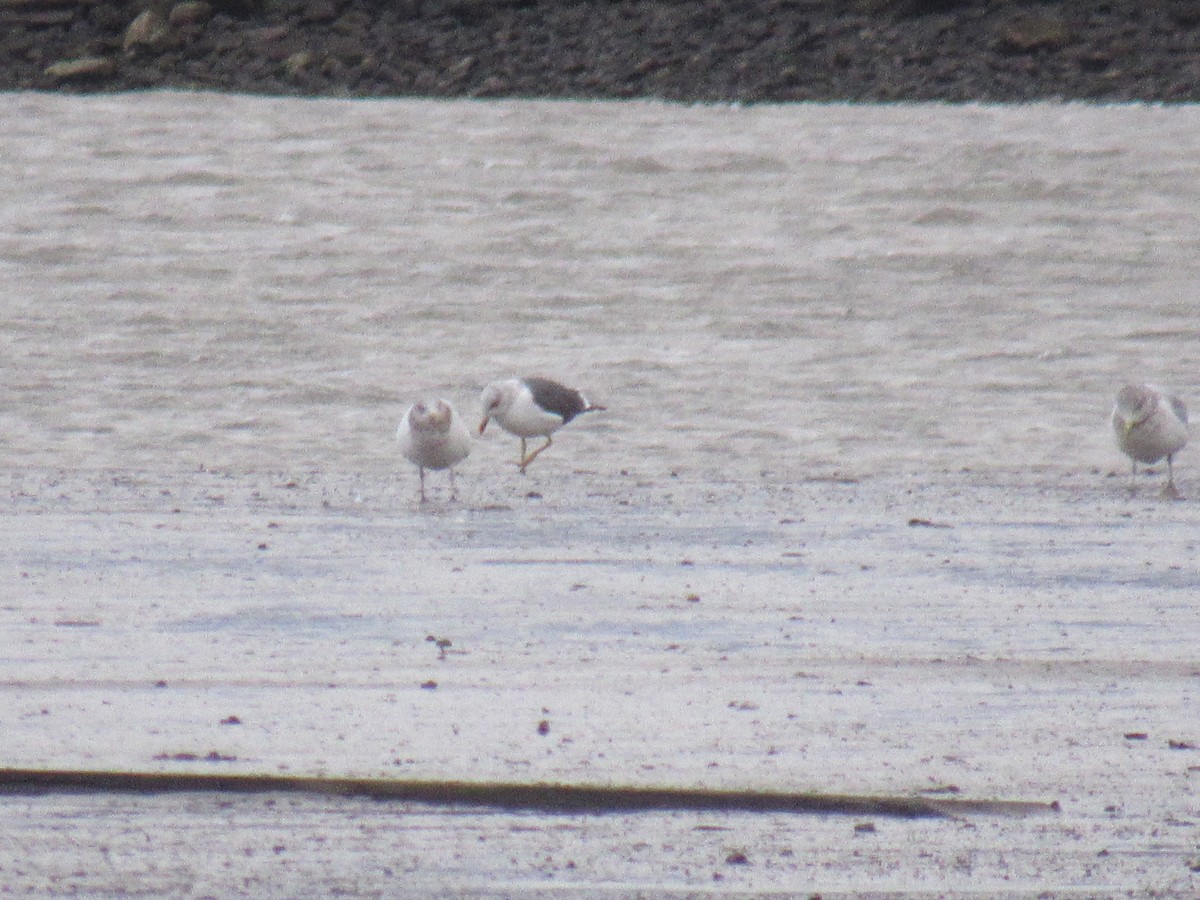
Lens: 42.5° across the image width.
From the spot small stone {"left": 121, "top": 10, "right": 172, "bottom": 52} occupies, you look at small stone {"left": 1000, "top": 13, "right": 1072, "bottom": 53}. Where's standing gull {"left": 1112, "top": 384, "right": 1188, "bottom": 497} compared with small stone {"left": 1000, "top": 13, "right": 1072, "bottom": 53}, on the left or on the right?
right

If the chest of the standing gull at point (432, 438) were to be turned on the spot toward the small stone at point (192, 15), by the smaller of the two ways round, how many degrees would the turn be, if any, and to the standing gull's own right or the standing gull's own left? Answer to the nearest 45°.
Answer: approximately 180°

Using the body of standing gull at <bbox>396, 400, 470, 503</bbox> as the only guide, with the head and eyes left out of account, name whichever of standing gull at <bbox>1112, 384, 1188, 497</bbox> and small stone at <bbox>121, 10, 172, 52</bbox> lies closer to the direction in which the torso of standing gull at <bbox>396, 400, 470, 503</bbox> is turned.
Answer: the standing gull

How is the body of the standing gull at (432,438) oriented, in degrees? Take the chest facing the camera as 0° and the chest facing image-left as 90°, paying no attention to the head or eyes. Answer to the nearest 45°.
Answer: approximately 0°

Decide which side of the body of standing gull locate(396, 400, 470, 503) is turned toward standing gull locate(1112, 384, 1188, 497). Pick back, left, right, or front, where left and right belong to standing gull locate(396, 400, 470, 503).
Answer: left

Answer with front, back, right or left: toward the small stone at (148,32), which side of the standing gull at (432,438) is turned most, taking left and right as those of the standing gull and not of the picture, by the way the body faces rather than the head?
back

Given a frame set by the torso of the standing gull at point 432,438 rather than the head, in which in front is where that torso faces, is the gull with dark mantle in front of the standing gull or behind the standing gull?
behind

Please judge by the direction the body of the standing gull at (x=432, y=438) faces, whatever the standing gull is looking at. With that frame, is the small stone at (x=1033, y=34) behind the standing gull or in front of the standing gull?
behind

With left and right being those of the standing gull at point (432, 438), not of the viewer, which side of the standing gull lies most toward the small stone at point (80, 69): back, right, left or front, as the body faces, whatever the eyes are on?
back
